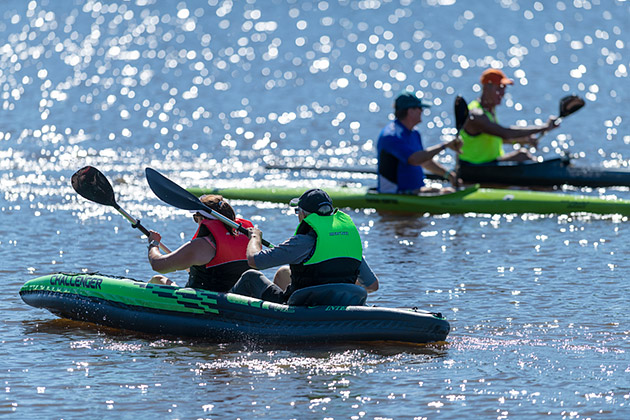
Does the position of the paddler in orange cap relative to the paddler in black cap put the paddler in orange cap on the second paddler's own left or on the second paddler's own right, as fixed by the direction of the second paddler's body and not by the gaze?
on the second paddler's own right

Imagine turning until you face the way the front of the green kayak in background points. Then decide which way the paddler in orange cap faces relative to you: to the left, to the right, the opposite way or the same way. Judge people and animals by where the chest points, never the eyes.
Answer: the same way

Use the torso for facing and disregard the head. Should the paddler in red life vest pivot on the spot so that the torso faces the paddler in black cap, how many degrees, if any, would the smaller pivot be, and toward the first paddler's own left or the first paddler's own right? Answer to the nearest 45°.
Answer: approximately 180°

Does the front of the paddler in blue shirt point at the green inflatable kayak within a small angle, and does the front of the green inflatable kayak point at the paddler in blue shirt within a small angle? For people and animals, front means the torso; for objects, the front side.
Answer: no

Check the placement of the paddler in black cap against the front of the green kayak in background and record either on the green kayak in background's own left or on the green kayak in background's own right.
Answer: on the green kayak in background's own right

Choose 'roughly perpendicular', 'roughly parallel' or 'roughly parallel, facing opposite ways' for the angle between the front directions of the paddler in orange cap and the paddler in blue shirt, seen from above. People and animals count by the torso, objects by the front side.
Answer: roughly parallel

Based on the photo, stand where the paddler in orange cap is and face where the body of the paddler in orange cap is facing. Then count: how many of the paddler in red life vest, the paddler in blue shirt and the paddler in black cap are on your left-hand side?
0

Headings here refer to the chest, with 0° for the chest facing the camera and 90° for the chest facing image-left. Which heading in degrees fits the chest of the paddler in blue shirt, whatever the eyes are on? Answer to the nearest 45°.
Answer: approximately 270°

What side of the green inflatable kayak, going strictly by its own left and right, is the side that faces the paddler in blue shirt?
right

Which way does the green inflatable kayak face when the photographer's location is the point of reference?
facing to the left of the viewer

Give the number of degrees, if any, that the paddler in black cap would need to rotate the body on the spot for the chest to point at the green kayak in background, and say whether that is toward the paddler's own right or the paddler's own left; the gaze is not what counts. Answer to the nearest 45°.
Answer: approximately 45° to the paddler's own right

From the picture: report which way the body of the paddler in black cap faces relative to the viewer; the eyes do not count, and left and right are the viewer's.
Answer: facing away from the viewer and to the left of the viewer
